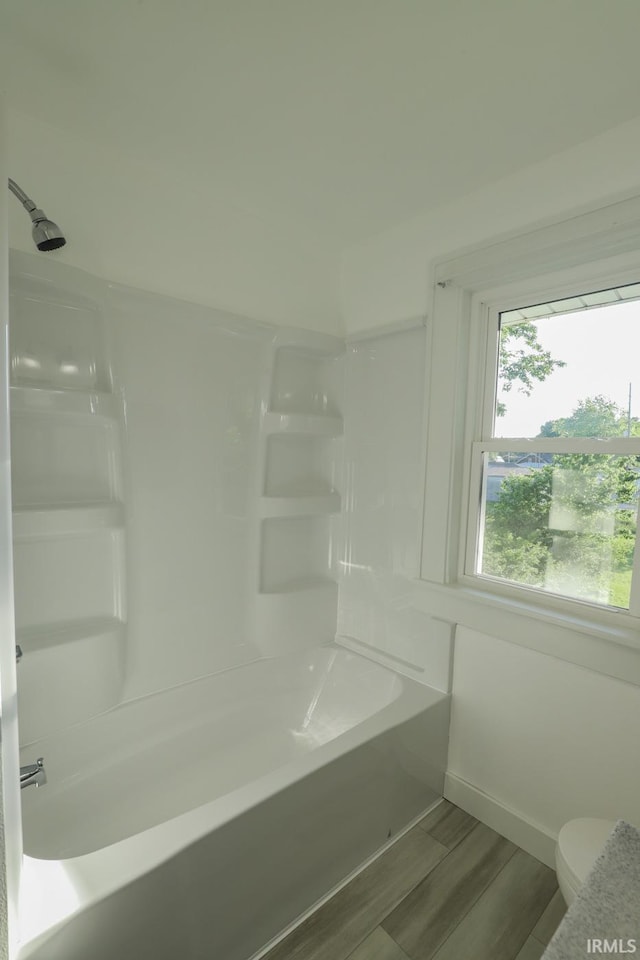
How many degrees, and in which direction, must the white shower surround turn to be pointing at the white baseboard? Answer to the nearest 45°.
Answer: approximately 45° to its left

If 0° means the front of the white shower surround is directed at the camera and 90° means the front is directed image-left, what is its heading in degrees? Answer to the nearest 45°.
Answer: approximately 315°

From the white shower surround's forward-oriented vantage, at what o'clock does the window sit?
The window is roughly at 11 o'clock from the white shower surround.

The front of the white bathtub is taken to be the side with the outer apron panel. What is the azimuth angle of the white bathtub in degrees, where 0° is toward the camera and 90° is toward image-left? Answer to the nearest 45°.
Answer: approximately 315°
